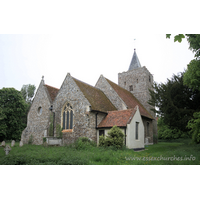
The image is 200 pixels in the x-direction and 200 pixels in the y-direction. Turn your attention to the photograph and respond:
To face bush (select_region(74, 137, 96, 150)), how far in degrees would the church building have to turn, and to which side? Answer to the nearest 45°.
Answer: approximately 45° to its left

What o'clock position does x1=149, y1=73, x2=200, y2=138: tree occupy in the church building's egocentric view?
The tree is roughly at 8 o'clock from the church building.

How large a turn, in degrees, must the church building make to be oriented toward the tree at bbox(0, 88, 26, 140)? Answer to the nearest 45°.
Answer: approximately 90° to its right

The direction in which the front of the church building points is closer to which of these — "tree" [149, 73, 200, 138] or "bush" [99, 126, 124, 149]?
the bush

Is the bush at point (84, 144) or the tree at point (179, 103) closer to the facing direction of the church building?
the bush

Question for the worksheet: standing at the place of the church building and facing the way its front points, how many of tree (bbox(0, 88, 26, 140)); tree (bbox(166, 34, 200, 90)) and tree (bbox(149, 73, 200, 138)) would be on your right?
1

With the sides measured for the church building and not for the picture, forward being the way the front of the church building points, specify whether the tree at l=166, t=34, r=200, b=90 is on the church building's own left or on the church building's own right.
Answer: on the church building's own left
